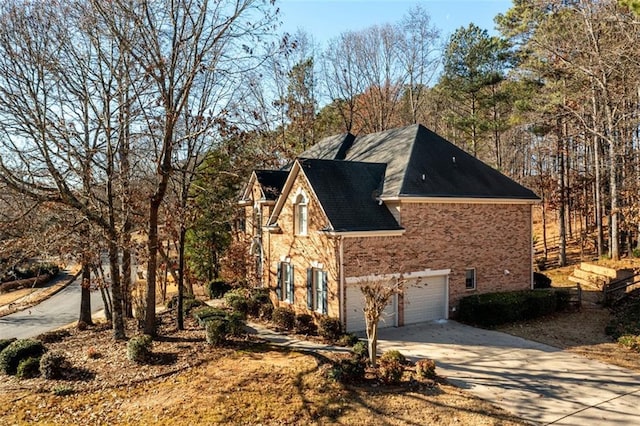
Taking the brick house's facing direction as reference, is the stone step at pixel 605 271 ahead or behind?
behind

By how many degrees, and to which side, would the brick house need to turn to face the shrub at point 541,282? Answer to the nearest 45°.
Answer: approximately 180°

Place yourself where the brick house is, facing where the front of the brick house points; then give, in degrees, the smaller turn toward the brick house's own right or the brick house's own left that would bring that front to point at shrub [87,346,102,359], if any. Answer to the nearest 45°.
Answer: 0° — it already faces it

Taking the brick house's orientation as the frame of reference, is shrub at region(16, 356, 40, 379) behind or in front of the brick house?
in front

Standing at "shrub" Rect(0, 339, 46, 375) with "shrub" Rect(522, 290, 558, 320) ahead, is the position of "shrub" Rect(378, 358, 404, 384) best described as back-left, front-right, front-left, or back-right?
front-right

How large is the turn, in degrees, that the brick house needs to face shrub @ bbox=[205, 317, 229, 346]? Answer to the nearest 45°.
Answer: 0° — it already faces it

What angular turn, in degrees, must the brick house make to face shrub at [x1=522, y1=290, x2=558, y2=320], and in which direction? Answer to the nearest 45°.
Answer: approximately 135° to its left

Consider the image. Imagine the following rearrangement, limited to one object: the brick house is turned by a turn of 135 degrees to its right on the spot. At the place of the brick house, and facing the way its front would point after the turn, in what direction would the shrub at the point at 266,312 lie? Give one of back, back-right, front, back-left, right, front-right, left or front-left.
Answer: left

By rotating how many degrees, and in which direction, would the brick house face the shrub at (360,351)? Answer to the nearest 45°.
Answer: approximately 45° to its left

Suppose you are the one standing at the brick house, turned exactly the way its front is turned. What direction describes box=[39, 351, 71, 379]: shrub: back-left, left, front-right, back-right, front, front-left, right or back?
front

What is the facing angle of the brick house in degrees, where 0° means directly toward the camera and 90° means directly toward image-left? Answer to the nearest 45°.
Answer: approximately 45°

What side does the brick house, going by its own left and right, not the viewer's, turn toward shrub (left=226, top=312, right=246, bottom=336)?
front

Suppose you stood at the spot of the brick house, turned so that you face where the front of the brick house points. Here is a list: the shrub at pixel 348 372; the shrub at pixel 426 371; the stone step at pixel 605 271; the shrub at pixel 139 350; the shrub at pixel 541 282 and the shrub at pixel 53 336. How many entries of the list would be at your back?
2
